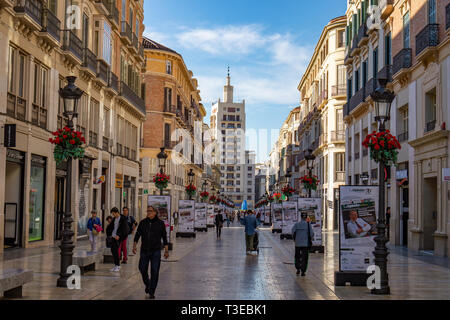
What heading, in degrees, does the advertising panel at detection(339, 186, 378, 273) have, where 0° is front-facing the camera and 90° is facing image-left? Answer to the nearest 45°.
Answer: approximately 0°

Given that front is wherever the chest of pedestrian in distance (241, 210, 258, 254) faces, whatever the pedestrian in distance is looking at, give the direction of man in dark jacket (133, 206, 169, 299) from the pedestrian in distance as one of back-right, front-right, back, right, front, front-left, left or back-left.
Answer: back

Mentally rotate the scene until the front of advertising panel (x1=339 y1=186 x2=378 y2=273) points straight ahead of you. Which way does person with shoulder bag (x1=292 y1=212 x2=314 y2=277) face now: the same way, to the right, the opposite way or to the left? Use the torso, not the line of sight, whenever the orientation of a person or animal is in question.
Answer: the opposite way

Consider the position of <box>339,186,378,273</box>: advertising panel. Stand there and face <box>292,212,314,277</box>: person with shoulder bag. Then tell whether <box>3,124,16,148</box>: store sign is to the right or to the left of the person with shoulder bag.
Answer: left

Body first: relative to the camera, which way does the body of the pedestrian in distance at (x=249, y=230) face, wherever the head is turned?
away from the camera

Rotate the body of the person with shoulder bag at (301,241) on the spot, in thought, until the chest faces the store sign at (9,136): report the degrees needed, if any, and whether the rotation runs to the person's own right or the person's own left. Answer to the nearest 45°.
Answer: approximately 90° to the person's own left

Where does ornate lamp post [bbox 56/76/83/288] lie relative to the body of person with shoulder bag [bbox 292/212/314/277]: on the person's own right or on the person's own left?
on the person's own left

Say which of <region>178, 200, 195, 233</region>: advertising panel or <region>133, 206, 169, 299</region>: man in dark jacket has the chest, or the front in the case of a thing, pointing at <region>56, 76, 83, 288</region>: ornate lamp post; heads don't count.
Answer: the advertising panel

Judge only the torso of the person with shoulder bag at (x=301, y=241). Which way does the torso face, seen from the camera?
away from the camera

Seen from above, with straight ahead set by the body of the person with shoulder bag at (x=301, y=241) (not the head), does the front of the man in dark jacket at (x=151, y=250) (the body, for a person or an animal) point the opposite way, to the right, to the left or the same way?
the opposite way
